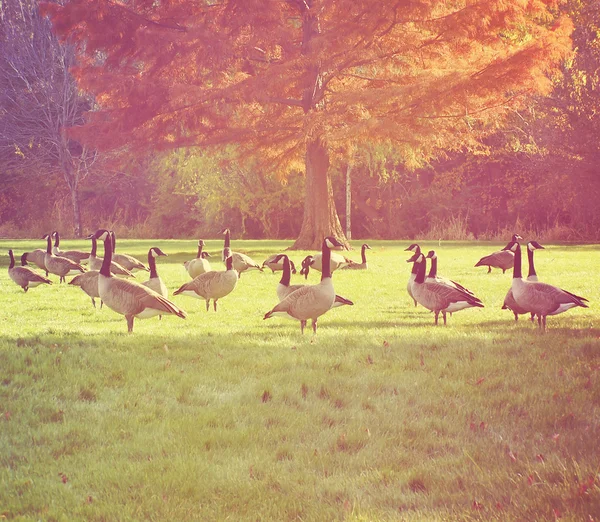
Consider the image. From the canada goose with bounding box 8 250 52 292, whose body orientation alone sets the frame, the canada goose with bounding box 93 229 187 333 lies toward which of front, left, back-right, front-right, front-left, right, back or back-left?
left

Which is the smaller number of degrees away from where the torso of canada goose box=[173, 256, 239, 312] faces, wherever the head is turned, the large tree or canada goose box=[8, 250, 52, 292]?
the large tree

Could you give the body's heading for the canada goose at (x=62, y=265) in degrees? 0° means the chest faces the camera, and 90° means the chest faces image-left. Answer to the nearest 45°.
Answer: approximately 90°

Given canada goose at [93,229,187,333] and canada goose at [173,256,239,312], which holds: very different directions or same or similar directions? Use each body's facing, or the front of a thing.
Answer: very different directions

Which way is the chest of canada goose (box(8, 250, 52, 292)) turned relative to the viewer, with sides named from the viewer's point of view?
facing to the left of the viewer

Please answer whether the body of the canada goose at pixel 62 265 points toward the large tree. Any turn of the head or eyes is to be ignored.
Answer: no

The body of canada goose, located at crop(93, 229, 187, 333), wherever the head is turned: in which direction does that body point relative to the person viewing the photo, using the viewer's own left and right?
facing to the left of the viewer

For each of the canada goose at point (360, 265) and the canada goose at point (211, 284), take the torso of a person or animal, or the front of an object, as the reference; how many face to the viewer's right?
2

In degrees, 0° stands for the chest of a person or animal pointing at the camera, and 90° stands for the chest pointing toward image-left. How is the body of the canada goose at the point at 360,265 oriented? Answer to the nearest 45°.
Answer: approximately 270°

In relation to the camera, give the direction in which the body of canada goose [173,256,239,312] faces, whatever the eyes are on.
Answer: to the viewer's right

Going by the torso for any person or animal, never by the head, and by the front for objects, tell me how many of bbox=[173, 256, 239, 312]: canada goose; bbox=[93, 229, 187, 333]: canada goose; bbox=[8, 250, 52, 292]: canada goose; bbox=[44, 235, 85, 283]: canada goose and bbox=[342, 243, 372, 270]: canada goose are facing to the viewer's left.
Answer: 3

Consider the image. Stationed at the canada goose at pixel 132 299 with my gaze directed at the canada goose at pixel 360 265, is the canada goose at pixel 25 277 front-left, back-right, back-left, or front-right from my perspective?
front-left

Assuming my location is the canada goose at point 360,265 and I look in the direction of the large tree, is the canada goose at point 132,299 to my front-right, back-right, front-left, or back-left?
back-left

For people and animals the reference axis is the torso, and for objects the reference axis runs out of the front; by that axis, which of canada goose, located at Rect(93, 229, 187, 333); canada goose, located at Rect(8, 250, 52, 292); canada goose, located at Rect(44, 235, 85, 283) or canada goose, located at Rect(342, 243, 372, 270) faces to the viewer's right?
canada goose, located at Rect(342, 243, 372, 270)

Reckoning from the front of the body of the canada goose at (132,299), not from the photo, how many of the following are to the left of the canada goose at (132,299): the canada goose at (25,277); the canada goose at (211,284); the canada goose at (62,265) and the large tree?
0

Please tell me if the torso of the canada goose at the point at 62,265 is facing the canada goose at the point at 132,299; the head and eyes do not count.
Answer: no

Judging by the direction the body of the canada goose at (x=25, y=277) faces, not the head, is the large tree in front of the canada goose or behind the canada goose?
behind
